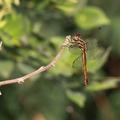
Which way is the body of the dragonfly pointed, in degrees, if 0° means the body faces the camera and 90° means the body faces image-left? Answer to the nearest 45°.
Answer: approximately 90°
